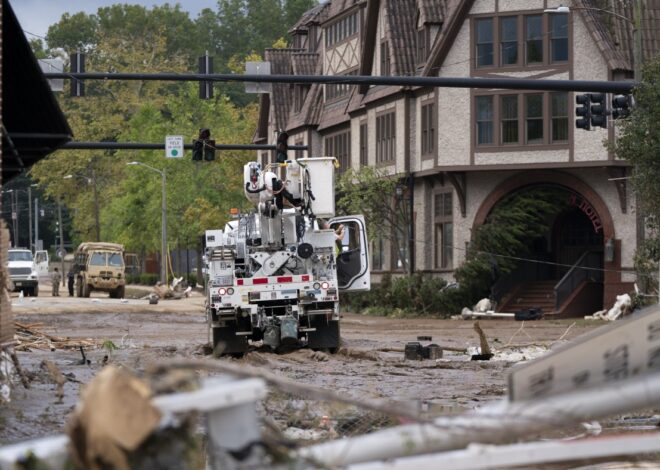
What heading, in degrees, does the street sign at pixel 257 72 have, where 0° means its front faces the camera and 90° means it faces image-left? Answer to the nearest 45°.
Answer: approximately 180°

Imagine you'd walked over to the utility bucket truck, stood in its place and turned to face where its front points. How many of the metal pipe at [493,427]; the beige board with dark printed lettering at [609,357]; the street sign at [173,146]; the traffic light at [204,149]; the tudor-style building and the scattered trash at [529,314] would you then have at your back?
2

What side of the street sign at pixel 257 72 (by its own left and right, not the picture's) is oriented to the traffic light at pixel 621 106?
right

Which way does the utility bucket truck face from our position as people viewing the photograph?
facing away from the viewer

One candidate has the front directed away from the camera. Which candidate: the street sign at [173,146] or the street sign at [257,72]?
the street sign at [257,72]

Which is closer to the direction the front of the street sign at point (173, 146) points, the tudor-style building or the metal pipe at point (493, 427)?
the metal pipe
